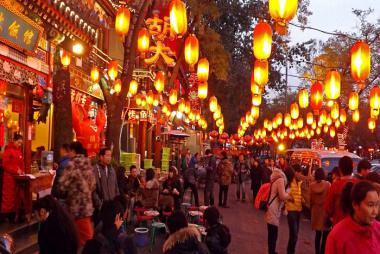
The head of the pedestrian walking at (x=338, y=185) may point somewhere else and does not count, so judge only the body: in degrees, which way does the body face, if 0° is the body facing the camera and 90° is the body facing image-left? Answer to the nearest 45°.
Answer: approximately 180°

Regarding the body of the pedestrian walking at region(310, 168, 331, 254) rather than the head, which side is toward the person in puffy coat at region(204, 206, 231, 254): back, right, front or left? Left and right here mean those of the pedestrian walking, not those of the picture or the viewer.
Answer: back

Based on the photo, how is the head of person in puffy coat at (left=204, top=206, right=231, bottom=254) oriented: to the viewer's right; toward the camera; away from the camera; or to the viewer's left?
away from the camera

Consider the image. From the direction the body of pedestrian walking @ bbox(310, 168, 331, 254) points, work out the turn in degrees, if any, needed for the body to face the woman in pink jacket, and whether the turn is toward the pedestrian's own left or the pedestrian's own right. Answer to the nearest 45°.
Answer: approximately 180°

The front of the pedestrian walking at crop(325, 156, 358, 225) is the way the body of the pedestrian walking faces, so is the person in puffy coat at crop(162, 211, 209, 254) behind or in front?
behind

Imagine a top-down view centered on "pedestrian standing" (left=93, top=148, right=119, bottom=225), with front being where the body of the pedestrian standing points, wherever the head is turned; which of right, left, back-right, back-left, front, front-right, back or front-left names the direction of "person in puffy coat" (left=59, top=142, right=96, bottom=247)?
front-right

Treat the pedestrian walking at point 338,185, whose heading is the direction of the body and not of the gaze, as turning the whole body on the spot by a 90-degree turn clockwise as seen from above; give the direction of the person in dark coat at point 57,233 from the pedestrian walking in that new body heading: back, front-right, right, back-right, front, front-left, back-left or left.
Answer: back-right

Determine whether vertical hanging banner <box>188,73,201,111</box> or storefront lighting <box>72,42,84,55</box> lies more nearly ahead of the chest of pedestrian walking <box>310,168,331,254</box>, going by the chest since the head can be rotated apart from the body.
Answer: the vertical hanging banner
